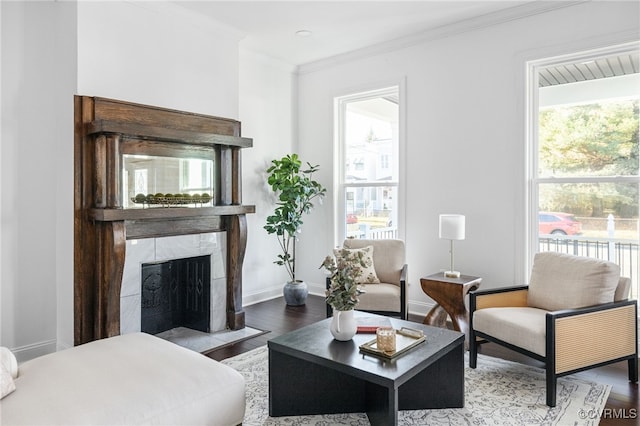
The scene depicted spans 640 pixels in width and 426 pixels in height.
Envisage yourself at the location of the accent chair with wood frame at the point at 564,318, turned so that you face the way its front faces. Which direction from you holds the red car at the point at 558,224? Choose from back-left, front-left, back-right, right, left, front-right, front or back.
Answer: back-right

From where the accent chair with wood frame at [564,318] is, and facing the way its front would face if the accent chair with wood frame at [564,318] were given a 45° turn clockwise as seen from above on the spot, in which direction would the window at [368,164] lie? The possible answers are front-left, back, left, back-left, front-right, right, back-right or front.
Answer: front-right

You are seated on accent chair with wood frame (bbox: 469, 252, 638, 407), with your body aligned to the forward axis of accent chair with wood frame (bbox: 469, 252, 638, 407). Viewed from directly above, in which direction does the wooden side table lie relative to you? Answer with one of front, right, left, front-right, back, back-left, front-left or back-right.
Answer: right

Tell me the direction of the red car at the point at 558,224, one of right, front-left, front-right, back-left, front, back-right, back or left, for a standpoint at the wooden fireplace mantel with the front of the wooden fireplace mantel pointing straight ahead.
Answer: front-left

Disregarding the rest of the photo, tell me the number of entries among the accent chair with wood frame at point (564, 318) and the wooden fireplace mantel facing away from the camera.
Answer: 0

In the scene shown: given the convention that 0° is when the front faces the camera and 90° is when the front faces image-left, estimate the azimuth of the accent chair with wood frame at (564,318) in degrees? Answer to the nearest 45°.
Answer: approximately 45°

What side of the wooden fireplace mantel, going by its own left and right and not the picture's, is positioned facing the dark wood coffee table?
front

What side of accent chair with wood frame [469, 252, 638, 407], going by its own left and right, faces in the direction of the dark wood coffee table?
front

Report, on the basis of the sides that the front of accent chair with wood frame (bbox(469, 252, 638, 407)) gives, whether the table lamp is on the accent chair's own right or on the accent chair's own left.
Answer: on the accent chair's own right

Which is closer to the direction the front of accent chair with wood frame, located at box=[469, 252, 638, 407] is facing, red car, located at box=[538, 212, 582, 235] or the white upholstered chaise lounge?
the white upholstered chaise lounge

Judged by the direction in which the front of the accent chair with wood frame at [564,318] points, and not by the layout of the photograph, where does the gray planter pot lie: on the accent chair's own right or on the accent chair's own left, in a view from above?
on the accent chair's own right

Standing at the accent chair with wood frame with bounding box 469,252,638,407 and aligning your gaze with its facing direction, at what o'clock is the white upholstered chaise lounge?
The white upholstered chaise lounge is roughly at 12 o'clock from the accent chair with wood frame.

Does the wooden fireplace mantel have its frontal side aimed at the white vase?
yes

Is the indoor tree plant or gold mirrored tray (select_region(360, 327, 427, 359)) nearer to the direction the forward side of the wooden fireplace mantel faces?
the gold mirrored tray
